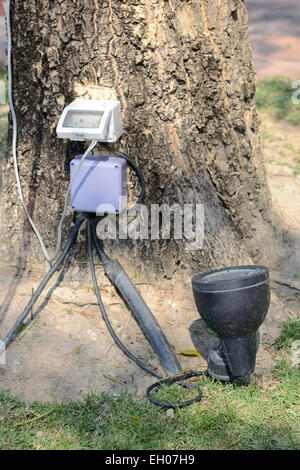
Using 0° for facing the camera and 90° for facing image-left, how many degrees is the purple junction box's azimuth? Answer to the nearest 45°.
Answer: approximately 0°

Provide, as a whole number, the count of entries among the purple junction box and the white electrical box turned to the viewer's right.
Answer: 0

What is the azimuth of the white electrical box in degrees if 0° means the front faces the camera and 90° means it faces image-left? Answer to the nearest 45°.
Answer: approximately 45°
